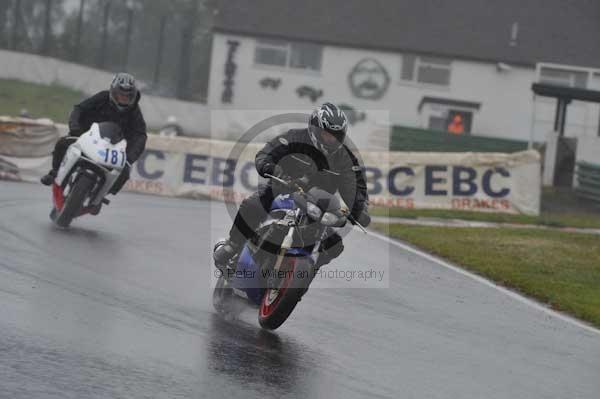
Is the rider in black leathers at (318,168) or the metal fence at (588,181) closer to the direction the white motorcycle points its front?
the rider in black leathers

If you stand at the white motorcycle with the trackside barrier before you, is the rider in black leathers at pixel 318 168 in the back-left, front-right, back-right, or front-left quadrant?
back-right

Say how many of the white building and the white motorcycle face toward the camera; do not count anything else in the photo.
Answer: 2

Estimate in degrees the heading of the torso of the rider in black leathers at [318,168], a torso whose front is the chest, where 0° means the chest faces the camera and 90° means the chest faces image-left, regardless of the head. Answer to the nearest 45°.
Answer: approximately 315°

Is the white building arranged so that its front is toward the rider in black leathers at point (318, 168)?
yes

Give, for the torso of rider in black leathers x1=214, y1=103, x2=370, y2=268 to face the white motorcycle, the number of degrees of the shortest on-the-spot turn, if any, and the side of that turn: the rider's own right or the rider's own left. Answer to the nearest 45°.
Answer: approximately 180°

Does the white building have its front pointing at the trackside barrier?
yes

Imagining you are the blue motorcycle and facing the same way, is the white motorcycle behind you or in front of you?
behind

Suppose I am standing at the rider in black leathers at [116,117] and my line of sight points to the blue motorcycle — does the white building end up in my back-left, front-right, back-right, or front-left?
back-left

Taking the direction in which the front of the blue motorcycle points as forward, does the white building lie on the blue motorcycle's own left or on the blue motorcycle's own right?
on the blue motorcycle's own left
